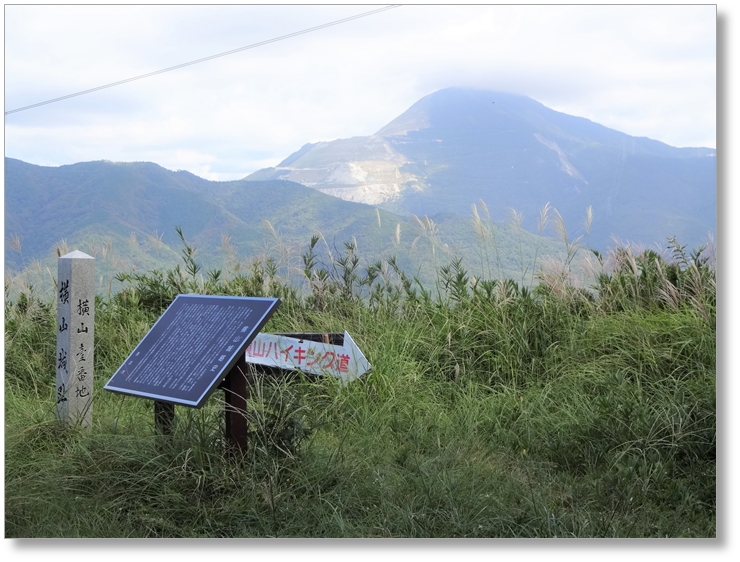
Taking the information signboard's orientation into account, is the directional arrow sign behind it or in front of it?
behind

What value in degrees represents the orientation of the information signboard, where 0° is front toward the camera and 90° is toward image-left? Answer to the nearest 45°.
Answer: approximately 45°

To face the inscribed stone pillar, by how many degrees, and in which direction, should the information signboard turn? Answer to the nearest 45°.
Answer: approximately 90° to its right
